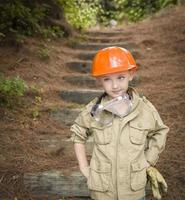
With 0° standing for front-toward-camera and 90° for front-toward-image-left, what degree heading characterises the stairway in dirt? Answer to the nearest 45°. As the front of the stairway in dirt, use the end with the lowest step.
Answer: approximately 0°

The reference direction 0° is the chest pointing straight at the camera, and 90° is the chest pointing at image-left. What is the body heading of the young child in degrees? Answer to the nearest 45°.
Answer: approximately 0°
